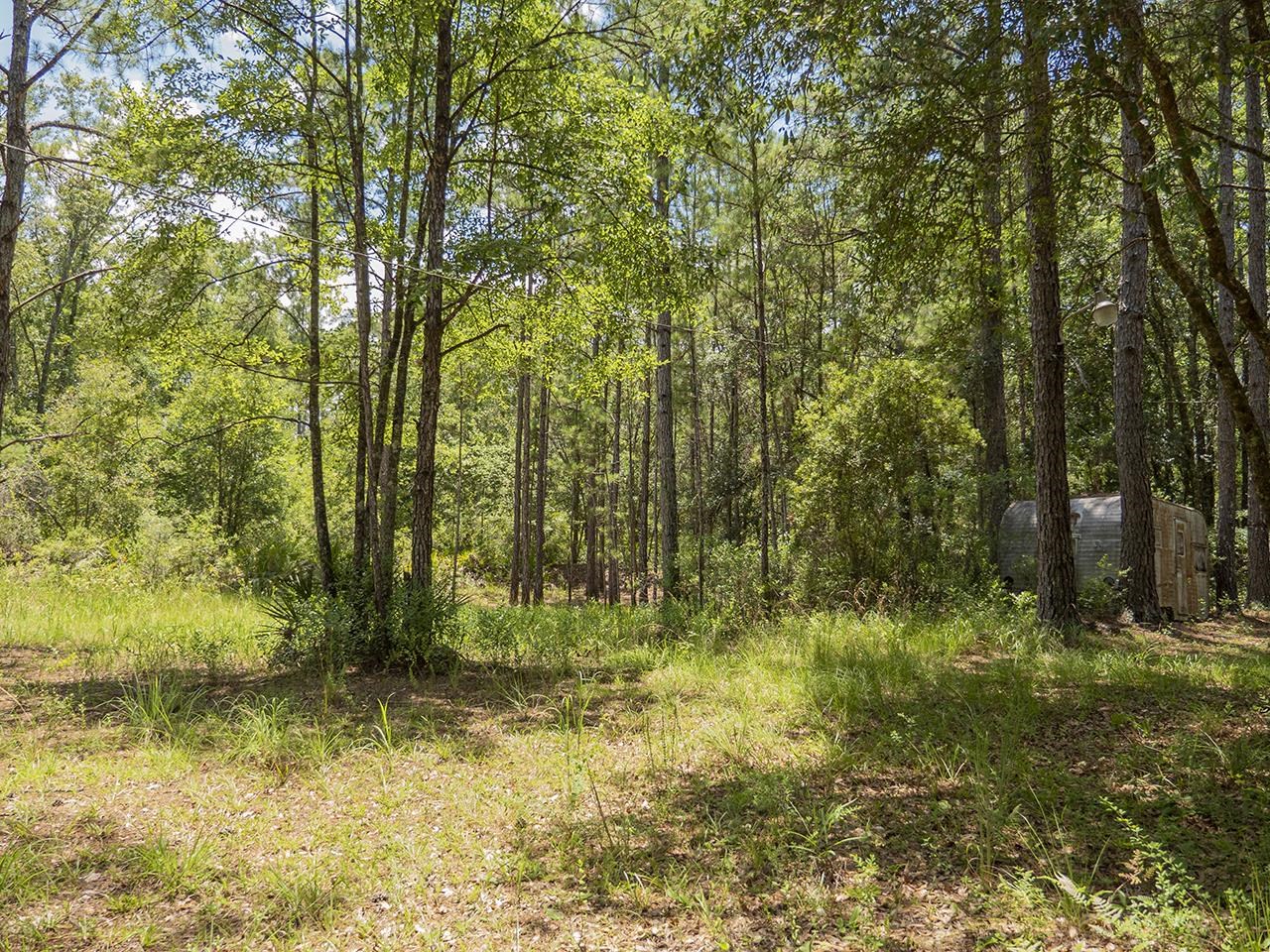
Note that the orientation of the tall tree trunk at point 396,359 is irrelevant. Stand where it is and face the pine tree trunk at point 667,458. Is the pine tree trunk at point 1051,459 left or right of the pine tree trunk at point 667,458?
right

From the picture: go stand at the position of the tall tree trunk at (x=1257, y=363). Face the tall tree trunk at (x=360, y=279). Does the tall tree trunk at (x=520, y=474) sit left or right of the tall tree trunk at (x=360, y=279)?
right
